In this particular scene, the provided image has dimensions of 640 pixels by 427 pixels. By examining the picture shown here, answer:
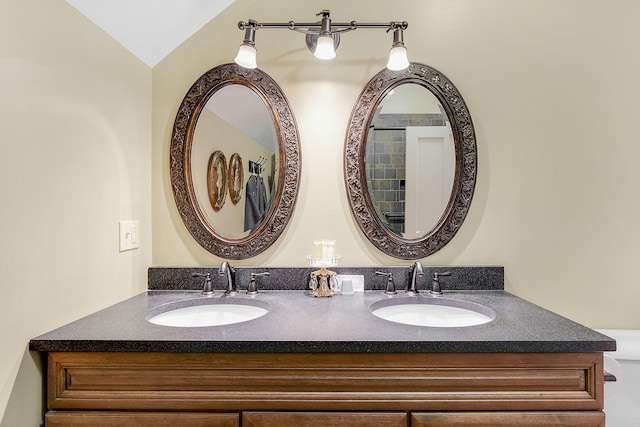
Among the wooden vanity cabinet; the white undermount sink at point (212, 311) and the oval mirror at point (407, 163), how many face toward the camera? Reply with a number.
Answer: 3

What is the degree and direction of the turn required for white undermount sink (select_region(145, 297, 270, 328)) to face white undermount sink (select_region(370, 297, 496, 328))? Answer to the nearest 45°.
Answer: approximately 90° to its left

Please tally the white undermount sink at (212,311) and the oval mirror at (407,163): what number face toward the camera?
2

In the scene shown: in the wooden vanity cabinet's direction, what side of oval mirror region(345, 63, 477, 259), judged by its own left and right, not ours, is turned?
front

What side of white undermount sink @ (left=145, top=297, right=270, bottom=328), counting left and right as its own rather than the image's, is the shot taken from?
front

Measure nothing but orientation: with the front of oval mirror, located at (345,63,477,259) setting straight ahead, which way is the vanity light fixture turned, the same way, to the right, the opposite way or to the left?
the same way

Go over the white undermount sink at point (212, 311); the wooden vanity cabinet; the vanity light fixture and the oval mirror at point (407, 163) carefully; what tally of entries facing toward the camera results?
4

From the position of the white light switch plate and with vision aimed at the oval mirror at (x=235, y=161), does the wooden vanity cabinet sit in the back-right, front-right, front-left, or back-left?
front-right

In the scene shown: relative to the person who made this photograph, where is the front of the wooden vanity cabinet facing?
facing the viewer

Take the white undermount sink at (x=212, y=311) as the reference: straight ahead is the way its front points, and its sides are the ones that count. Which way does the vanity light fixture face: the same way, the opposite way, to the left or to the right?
the same way
